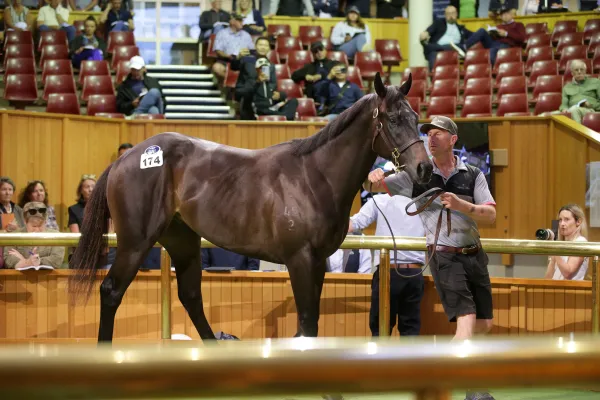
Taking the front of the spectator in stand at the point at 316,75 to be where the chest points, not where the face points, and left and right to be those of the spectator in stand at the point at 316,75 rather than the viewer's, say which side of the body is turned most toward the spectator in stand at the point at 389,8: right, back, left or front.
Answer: back

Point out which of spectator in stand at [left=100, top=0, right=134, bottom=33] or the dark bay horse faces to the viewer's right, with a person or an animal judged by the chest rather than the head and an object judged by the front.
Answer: the dark bay horse

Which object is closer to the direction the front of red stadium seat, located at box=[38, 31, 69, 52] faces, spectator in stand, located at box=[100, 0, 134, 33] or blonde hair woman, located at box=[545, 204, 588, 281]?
the blonde hair woman

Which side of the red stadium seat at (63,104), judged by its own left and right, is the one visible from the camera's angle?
front

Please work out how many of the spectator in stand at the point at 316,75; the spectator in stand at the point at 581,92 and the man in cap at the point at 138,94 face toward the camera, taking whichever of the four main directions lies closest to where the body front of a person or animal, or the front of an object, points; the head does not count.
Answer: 3

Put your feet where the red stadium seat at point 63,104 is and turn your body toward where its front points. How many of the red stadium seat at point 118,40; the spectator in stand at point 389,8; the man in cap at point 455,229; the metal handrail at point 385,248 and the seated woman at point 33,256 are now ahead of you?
3

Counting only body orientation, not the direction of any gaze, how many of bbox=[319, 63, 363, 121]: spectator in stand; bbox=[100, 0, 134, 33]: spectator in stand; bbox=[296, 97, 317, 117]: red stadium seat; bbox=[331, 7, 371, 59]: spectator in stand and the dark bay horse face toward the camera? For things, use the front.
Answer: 4

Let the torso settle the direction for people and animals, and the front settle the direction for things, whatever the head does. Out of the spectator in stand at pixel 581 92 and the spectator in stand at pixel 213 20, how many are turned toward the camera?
2

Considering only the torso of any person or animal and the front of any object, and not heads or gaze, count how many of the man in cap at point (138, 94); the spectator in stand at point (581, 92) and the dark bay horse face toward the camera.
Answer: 2

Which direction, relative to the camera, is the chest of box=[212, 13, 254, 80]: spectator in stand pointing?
toward the camera

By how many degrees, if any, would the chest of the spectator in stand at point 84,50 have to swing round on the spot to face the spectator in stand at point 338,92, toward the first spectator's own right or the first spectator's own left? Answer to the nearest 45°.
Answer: approximately 45° to the first spectator's own left
